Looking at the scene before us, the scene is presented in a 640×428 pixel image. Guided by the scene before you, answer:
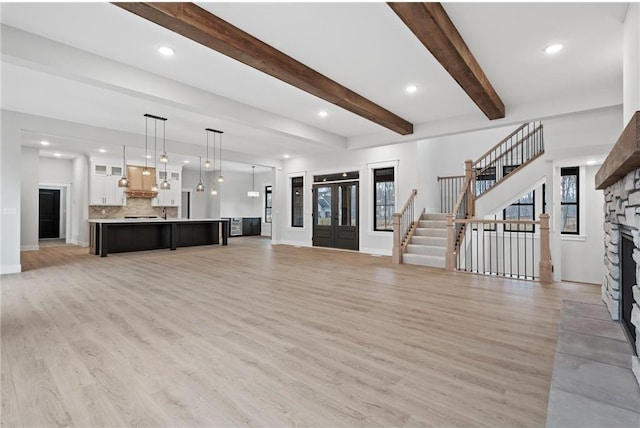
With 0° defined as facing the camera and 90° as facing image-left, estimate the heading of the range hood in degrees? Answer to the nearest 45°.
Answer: approximately 0°

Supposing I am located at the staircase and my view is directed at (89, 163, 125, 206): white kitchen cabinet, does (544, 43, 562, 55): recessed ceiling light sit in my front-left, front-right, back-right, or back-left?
back-left

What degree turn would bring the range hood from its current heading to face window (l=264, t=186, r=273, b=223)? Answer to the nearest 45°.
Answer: approximately 90° to its left

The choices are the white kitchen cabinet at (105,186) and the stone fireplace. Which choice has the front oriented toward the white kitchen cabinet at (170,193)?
the stone fireplace

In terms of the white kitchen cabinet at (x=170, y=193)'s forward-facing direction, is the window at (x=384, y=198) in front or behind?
in front

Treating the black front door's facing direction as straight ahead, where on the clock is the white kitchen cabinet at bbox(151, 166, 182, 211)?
The white kitchen cabinet is roughly at 2 o'clock from the black front door.

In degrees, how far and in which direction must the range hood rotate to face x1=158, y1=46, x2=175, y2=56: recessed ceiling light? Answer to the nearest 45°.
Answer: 0° — it already faces it

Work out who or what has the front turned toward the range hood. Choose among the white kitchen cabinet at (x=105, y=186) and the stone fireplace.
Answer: the stone fireplace

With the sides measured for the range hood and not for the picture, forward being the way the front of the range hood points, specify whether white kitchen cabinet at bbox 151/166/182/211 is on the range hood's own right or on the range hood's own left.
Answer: on the range hood's own left

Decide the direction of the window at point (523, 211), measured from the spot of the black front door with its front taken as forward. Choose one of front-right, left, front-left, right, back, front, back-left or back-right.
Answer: back-left

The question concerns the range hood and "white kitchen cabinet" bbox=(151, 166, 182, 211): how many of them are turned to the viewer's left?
0
